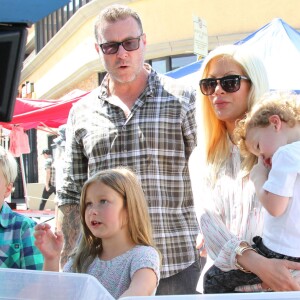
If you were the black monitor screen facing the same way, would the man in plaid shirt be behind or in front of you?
behind

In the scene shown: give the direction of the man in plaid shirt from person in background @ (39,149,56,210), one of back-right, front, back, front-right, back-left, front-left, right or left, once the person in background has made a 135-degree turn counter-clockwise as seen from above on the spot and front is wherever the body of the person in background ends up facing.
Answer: front-right

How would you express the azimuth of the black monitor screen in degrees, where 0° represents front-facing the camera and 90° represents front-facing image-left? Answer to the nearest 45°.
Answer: approximately 45°

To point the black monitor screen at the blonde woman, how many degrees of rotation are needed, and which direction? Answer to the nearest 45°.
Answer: approximately 135° to its left

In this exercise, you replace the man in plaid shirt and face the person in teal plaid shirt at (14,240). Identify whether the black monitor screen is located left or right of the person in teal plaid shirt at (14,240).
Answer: left

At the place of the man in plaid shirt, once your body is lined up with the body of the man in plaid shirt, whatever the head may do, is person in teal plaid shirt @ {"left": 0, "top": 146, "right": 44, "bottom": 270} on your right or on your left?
on your right
